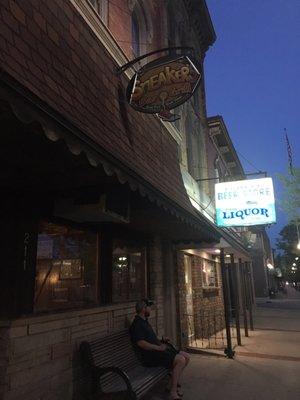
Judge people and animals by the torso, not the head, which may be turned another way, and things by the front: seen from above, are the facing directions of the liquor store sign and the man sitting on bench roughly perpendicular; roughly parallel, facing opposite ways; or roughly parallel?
roughly perpendicular

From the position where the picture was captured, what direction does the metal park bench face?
facing the viewer and to the right of the viewer

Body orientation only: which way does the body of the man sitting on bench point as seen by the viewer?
to the viewer's right

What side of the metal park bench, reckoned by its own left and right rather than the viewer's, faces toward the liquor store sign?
left

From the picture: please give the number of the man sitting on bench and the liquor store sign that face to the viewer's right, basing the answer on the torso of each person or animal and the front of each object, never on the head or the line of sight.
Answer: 1

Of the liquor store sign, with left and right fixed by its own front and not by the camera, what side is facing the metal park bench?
front

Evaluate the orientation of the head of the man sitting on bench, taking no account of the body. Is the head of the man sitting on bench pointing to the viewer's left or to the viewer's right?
to the viewer's right

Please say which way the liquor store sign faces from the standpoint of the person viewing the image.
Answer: facing the viewer

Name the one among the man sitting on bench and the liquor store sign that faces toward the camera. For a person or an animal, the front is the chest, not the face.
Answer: the liquor store sign
